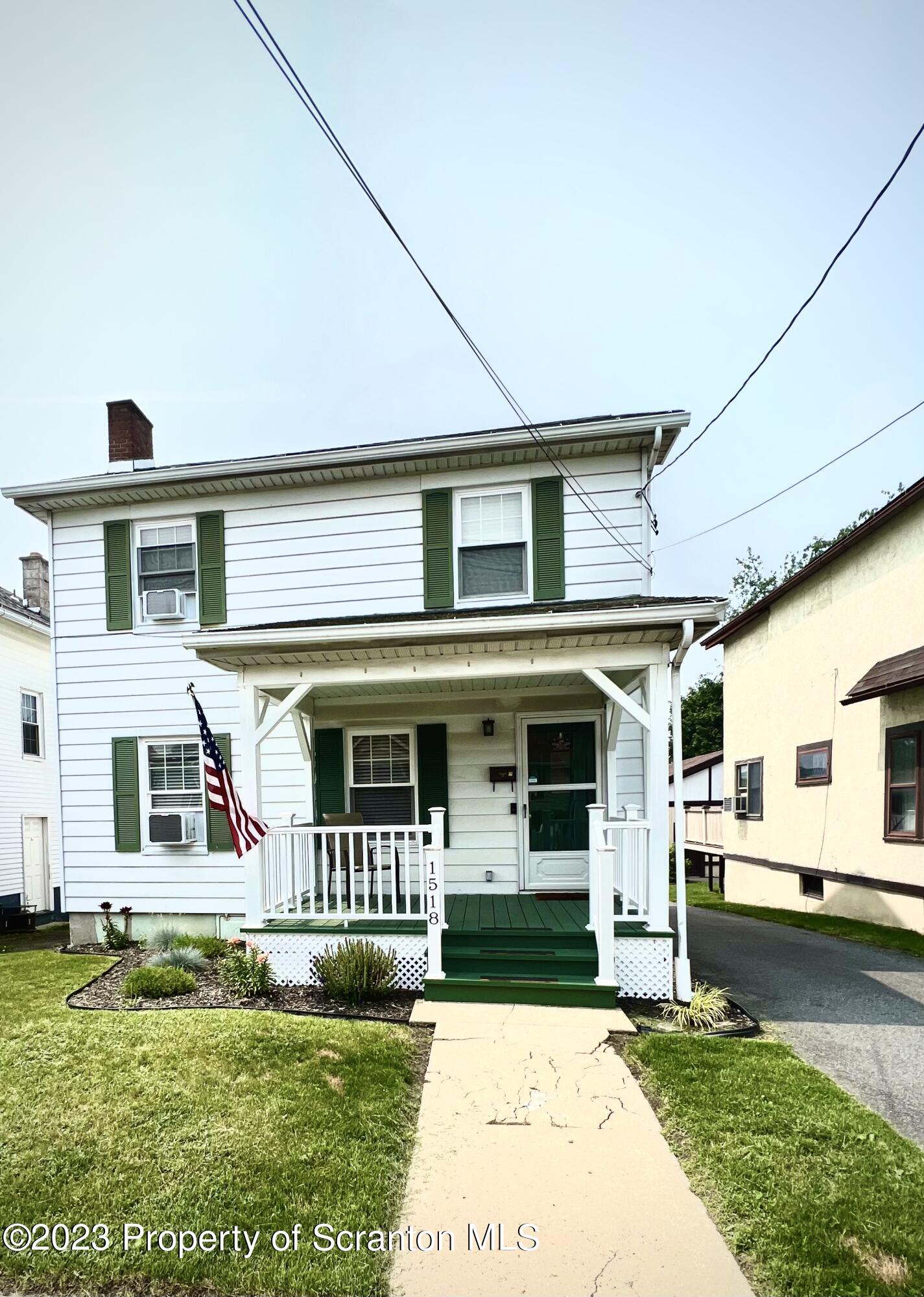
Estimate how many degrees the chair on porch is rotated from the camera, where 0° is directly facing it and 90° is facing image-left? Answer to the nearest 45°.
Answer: approximately 315°

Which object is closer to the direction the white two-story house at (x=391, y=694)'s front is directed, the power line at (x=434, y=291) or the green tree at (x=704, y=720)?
the power line
